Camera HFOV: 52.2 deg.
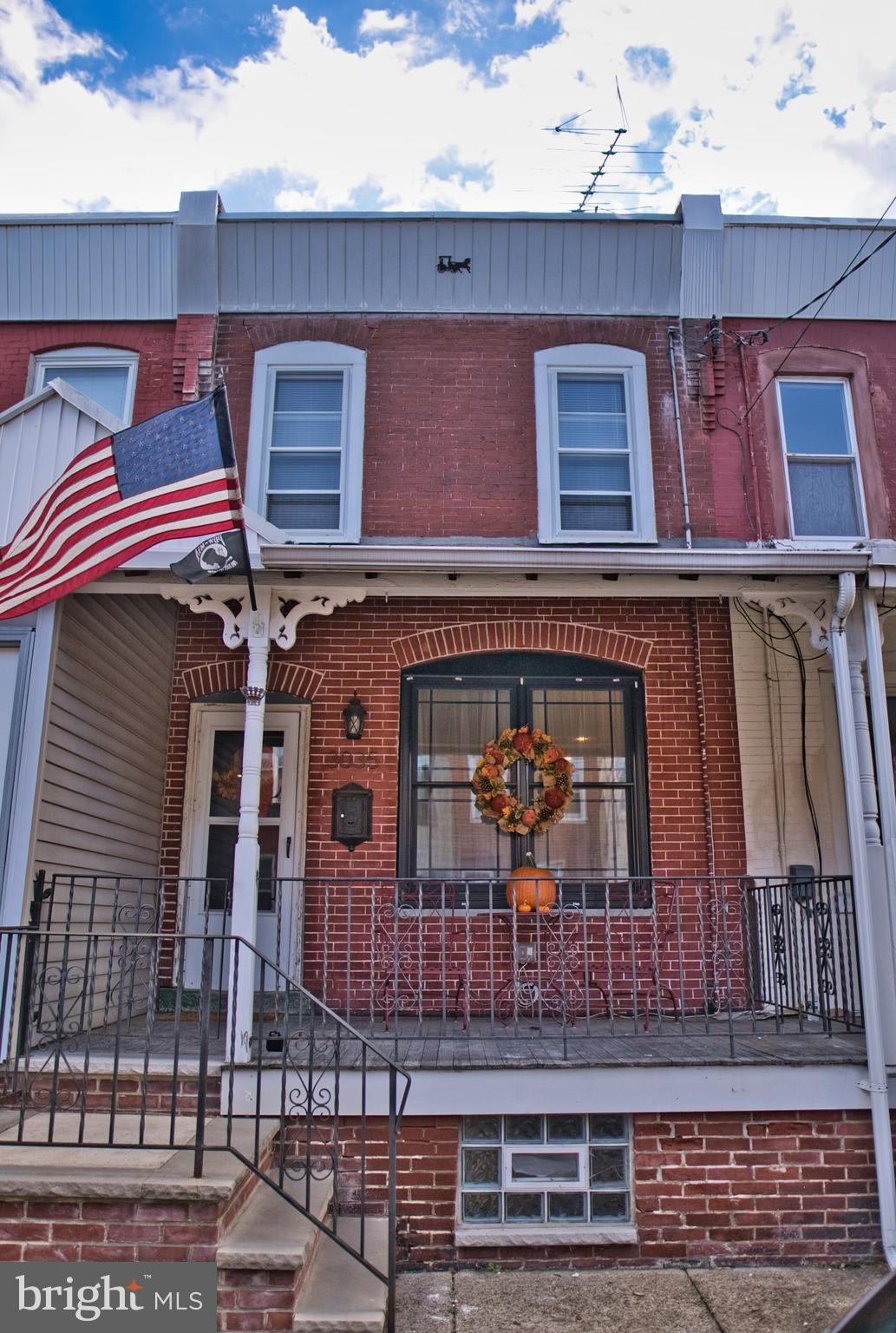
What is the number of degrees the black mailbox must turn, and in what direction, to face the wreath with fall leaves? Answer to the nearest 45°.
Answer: approximately 90° to its left

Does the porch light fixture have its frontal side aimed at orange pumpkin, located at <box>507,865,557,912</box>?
no

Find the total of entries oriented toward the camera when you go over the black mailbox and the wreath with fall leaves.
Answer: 2

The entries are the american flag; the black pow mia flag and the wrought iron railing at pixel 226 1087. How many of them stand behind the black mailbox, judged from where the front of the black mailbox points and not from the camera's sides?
0

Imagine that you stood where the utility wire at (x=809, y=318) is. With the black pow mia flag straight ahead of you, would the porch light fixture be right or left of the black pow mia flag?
right

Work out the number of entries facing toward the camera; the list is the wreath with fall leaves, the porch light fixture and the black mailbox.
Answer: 3

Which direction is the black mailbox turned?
toward the camera

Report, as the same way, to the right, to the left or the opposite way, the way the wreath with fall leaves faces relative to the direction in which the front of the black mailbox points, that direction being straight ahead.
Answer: the same way

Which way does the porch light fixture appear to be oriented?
toward the camera

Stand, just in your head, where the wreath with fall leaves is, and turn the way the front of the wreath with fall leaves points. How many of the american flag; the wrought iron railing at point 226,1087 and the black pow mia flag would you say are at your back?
0

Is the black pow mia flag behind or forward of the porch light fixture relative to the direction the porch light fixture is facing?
forward

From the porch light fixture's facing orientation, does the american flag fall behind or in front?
in front

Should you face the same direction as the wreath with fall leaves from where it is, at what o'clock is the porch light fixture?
The porch light fixture is roughly at 3 o'clock from the wreath with fall leaves.

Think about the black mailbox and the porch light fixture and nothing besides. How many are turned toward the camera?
2

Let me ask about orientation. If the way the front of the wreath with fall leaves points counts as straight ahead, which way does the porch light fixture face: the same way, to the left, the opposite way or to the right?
the same way
